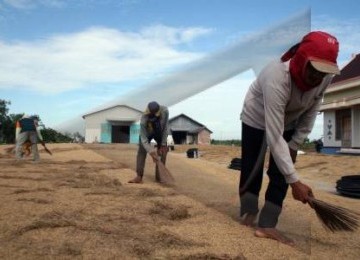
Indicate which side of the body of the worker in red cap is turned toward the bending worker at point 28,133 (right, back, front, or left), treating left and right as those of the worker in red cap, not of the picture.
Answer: back

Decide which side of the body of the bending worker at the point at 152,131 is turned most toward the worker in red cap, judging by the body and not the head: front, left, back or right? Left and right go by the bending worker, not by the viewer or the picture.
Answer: front

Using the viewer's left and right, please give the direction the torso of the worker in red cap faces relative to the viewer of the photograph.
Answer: facing the viewer and to the right of the viewer

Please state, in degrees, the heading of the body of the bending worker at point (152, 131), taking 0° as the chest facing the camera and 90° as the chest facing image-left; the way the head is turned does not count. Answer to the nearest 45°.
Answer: approximately 0°

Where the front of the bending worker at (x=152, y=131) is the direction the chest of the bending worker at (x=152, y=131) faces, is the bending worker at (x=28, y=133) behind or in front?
behind
